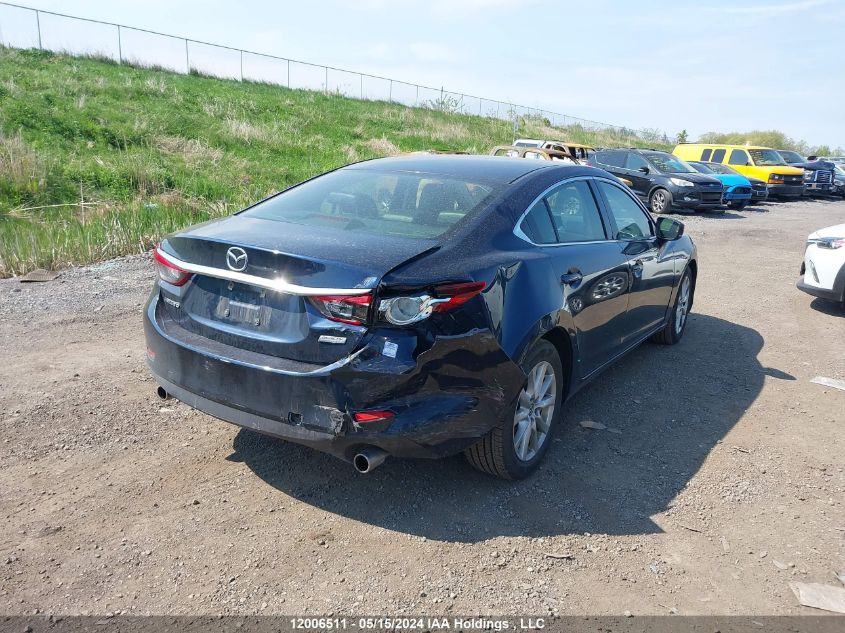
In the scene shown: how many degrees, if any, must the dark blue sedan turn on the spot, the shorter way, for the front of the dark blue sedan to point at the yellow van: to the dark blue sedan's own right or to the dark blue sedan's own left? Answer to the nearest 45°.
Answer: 0° — it already faces it

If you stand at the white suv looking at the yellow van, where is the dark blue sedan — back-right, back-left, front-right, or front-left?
back-left

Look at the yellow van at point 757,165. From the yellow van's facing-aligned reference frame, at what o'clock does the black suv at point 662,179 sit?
The black suv is roughly at 2 o'clock from the yellow van.

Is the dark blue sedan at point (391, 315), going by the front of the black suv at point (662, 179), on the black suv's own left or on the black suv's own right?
on the black suv's own right

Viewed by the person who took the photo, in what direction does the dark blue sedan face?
facing away from the viewer and to the right of the viewer

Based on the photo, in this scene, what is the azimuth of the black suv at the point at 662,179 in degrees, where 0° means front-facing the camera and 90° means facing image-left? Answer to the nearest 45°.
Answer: approximately 315°

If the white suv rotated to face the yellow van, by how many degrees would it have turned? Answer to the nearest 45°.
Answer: approximately 135° to its right
